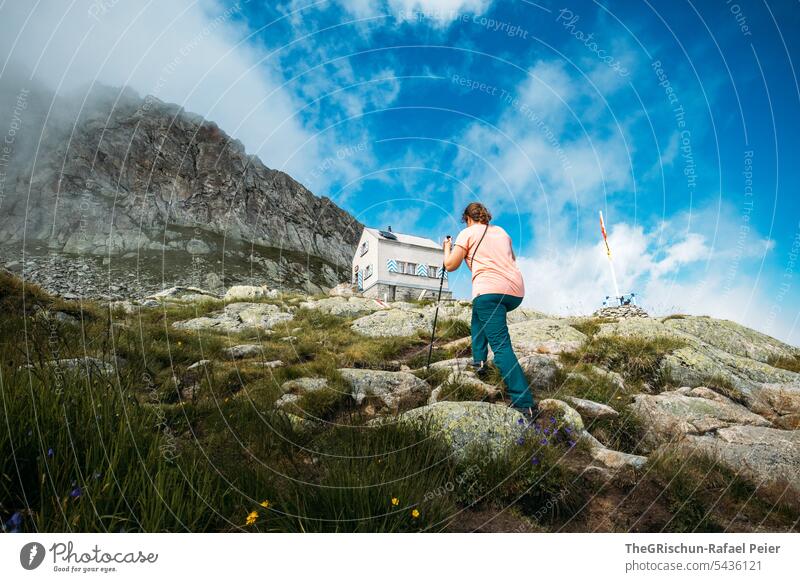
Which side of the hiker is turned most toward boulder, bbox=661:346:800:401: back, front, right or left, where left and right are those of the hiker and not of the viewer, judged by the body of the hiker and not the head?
right

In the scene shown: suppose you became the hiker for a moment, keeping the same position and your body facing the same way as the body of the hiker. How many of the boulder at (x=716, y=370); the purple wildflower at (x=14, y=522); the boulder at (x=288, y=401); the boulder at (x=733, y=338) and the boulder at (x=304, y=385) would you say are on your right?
2

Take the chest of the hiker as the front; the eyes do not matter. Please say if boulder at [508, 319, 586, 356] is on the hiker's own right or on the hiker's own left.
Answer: on the hiker's own right

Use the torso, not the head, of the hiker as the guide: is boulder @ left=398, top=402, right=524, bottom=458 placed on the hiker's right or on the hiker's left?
on the hiker's left

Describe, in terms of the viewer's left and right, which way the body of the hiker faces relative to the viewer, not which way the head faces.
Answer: facing away from the viewer and to the left of the viewer

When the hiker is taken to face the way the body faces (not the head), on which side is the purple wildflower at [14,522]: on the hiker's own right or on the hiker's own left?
on the hiker's own left

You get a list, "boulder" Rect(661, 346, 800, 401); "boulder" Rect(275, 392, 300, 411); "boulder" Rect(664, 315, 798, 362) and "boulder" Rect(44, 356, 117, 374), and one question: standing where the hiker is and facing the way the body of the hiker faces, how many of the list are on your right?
2

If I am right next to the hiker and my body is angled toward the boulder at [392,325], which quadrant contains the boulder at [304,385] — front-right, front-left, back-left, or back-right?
front-left

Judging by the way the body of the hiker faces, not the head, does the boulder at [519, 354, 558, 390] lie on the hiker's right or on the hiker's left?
on the hiker's right

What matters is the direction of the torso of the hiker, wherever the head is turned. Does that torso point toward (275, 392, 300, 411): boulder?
no

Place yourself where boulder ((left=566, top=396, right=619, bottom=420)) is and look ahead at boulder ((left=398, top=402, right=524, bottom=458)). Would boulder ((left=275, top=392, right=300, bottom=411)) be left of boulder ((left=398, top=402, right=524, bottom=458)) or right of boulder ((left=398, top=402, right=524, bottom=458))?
right

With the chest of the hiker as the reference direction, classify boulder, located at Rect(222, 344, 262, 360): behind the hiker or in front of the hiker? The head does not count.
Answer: in front

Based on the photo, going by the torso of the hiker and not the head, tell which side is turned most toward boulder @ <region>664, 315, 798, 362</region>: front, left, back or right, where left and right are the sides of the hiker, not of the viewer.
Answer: right
